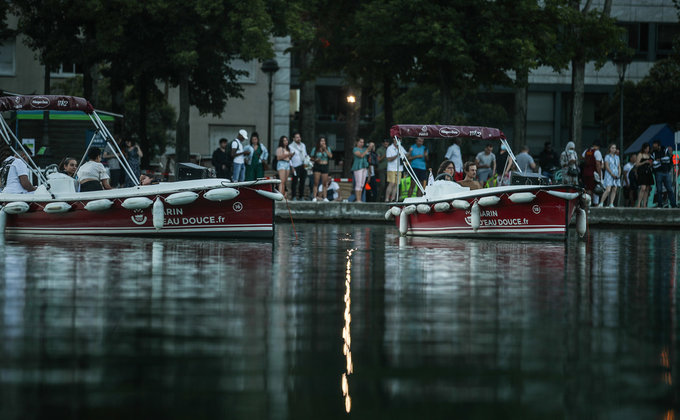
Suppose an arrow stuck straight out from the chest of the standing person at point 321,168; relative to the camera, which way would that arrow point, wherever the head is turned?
toward the camera

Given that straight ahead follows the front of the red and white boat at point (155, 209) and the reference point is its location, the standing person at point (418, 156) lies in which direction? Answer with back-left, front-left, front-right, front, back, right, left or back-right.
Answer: front-left

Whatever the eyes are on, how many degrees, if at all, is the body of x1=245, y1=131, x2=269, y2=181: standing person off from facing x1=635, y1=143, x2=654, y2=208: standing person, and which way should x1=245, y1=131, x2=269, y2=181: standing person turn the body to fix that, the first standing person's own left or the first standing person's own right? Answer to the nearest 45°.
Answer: approximately 90° to the first standing person's own left

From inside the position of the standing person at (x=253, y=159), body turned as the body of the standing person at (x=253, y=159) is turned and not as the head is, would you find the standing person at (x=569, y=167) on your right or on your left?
on your left

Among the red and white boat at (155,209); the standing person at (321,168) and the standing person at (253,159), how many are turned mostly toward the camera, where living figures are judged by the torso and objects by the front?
2

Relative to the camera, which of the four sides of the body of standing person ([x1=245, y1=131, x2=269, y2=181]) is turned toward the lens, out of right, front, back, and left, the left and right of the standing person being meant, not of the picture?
front

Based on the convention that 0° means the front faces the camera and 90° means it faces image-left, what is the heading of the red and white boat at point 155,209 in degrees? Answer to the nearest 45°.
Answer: approximately 270°

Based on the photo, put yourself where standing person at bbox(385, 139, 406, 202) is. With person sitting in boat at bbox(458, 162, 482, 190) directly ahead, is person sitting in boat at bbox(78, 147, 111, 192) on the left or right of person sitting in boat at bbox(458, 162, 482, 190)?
right

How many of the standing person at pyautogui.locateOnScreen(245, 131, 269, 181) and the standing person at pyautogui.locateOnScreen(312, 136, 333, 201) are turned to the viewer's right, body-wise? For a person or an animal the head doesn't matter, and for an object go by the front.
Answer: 0

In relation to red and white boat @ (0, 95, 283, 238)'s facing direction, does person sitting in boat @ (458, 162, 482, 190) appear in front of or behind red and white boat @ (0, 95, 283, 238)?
in front
